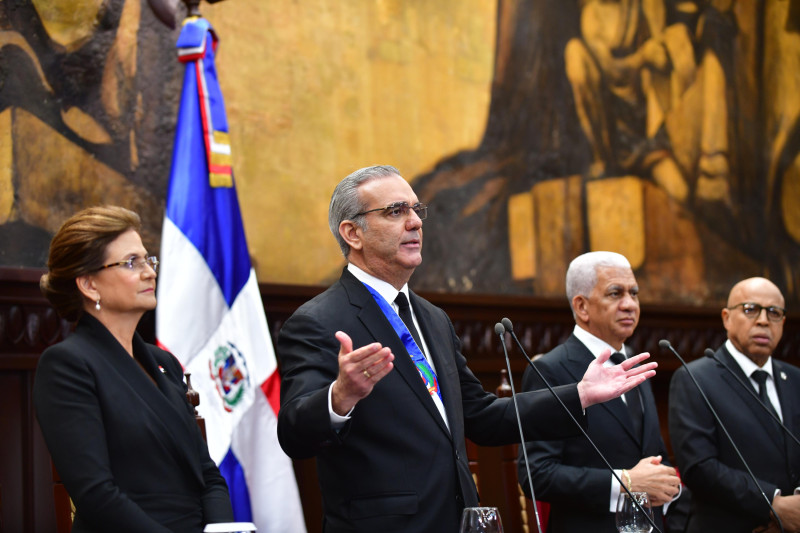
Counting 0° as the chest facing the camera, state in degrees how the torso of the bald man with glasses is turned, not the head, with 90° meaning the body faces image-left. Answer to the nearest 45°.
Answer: approximately 315°

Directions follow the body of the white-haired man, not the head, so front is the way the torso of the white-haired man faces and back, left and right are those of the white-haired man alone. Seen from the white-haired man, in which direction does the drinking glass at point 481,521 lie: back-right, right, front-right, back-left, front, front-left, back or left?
front-right

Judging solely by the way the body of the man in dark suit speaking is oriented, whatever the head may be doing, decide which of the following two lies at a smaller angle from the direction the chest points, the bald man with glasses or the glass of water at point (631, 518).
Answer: the glass of water

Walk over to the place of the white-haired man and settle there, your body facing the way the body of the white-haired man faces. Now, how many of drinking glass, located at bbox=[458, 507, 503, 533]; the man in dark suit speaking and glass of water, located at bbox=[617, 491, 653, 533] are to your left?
0

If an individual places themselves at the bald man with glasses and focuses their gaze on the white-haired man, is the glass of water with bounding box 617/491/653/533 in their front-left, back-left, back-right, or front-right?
front-left

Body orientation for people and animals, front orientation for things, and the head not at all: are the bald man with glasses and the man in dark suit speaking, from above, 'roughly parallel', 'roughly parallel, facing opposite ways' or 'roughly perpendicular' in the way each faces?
roughly parallel

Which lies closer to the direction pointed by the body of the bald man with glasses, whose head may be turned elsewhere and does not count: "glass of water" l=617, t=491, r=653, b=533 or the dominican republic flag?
the glass of water

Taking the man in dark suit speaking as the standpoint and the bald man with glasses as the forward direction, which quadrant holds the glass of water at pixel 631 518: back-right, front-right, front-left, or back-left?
front-right

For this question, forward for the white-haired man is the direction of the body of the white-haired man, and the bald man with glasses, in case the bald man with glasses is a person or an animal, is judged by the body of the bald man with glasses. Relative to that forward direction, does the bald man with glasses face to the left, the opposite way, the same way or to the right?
the same way

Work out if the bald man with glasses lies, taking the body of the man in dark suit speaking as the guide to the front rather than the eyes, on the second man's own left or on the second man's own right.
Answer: on the second man's own left

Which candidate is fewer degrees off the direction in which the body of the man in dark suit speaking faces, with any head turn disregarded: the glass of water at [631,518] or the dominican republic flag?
the glass of water

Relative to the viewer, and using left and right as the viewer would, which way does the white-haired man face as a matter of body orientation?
facing the viewer and to the right of the viewer

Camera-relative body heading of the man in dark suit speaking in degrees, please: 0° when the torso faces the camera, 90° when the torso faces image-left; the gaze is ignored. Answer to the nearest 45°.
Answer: approximately 315°

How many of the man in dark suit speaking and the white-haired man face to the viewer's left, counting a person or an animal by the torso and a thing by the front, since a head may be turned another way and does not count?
0

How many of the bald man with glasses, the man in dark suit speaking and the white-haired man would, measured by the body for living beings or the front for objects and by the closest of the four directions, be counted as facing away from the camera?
0

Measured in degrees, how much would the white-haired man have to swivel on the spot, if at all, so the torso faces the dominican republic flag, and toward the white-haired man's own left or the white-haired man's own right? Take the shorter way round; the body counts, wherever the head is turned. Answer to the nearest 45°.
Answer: approximately 135° to the white-haired man's own right

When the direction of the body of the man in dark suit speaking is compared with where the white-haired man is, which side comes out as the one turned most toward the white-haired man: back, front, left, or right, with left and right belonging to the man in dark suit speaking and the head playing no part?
left

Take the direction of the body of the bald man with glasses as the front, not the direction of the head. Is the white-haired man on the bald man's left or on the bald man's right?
on the bald man's right
